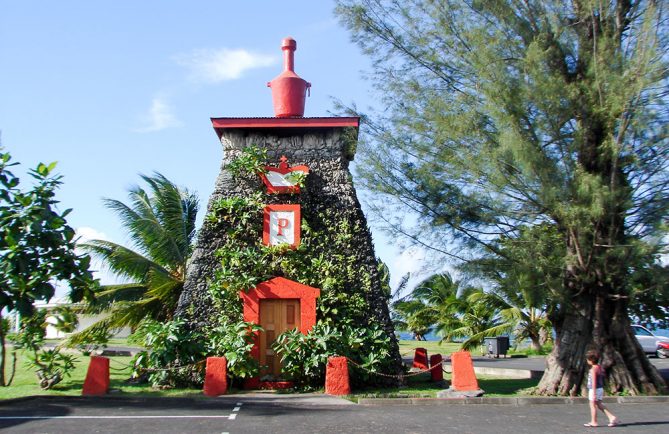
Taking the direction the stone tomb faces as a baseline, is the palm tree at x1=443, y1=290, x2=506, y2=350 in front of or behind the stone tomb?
behind

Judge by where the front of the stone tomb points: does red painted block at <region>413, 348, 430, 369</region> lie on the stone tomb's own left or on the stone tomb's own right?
on the stone tomb's own left

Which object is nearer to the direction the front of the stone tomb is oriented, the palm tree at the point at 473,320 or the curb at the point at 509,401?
the curb

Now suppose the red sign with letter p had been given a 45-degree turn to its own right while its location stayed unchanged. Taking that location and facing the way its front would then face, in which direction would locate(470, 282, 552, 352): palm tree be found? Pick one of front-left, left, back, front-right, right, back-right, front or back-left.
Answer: back

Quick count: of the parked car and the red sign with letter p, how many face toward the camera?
1

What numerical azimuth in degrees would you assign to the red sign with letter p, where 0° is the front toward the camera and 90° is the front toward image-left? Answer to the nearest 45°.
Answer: approximately 0°

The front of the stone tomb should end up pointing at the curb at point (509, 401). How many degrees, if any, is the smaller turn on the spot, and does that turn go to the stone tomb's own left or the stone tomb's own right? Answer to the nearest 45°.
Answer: approximately 45° to the stone tomb's own left

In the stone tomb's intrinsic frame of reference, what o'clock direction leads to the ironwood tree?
The ironwood tree is roughly at 10 o'clock from the stone tomb.

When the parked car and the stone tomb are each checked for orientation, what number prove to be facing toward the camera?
1
